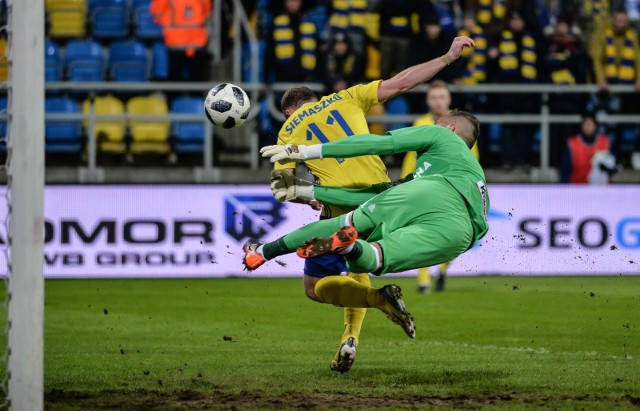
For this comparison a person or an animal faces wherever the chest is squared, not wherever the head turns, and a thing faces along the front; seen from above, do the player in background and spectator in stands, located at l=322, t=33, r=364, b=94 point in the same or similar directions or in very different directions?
same or similar directions

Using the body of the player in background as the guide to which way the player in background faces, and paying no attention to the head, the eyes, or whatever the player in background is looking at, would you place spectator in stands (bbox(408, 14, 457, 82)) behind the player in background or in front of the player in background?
behind

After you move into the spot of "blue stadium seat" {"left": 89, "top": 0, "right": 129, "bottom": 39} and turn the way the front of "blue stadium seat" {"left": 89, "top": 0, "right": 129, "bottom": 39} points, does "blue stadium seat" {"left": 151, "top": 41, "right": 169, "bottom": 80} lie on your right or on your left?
on your left

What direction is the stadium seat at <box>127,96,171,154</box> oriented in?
toward the camera

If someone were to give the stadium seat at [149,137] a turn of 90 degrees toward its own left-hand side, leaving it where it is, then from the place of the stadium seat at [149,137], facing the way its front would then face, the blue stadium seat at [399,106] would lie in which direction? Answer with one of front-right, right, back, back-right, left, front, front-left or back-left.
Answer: front

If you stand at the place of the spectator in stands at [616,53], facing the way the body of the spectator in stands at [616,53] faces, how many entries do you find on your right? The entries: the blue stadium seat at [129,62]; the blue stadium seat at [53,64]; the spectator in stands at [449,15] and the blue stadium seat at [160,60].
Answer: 4

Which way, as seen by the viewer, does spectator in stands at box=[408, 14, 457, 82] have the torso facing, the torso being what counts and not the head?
toward the camera

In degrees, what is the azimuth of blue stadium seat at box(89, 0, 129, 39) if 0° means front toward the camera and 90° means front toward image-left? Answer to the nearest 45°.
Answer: approximately 0°

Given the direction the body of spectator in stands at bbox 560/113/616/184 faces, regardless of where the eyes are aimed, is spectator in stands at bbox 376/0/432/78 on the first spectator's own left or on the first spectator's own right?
on the first spectator's own right

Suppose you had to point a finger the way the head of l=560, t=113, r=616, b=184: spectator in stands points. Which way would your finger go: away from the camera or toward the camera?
toward the camera

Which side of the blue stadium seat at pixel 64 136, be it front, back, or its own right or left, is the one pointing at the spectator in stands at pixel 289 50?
left

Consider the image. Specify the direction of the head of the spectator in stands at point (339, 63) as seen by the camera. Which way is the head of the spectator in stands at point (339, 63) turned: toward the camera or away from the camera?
toward the camera

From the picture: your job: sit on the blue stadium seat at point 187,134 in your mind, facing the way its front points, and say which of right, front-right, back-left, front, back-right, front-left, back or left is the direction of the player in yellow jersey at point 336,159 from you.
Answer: front

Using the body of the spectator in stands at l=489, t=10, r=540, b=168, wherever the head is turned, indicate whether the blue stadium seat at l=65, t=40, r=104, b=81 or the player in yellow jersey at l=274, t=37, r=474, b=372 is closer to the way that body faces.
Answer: the player in yellow jersey

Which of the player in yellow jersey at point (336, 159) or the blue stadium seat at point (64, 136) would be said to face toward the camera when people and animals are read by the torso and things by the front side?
the blue stadium seat

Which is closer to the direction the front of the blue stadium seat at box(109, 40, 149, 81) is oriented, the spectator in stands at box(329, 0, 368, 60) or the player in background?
the player in background

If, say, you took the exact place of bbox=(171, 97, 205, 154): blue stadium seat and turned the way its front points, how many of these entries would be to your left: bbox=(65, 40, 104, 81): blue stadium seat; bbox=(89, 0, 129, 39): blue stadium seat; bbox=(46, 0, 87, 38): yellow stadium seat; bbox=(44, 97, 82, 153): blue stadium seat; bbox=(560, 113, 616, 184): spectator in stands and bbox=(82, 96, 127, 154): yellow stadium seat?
1

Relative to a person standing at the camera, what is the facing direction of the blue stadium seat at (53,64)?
facing the viewer

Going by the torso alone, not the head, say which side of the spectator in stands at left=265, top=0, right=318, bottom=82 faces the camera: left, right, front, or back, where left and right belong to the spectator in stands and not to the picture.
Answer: front

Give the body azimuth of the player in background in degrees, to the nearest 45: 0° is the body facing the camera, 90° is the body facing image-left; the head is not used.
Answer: approximately 0°

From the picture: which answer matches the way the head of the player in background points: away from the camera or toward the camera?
toward the camera
